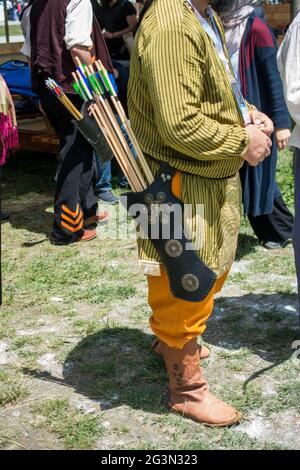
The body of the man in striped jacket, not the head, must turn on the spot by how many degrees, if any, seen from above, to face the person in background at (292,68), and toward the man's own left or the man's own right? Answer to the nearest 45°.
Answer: approximately 45° to the man's own left

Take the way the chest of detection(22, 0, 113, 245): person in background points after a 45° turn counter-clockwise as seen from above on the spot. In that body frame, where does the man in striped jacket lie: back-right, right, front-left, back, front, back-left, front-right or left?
back-right

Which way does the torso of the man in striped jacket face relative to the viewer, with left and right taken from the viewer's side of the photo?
facing to the right of the viewer

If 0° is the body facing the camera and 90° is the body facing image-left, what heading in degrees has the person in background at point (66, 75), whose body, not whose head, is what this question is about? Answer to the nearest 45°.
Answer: approximately 270°

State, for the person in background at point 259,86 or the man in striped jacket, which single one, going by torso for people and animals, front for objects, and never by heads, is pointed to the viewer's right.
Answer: the man in striped jacket

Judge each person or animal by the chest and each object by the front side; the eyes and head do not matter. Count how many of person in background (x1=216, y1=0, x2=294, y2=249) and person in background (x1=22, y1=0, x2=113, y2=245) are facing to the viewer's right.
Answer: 1

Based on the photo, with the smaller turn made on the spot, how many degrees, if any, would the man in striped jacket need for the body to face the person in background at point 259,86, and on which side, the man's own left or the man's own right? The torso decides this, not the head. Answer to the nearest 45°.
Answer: approximately 90° to the man's own left
